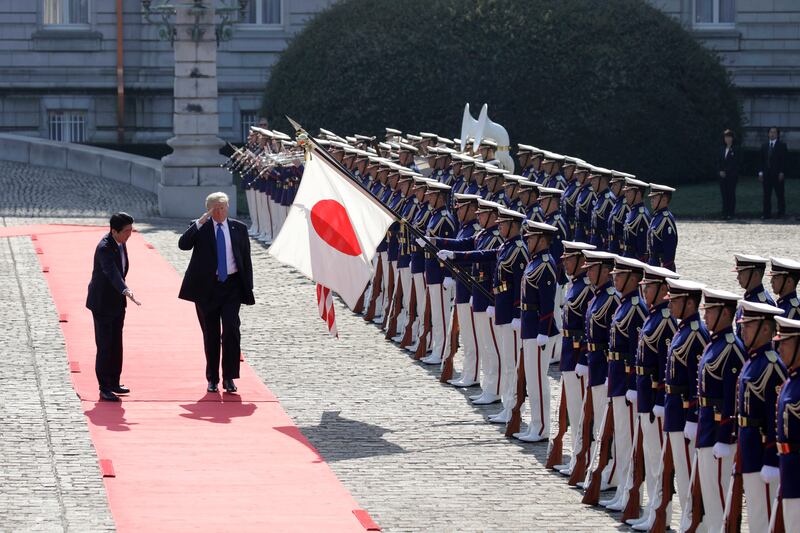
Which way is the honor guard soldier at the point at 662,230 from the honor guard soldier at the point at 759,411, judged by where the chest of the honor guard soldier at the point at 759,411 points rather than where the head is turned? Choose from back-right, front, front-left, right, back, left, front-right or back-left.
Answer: back-right

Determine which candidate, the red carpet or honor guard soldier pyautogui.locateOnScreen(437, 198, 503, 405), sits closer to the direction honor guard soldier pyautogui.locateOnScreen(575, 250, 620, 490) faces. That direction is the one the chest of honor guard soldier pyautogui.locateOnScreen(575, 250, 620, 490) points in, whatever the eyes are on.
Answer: the red carpet

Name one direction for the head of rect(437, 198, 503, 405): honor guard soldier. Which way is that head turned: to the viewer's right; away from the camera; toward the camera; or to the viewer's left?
to the viewer's left

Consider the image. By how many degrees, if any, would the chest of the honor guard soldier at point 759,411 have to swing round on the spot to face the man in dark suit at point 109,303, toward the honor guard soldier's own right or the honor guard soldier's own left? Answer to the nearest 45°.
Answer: approximately 90° to the honor guard soldier's own right

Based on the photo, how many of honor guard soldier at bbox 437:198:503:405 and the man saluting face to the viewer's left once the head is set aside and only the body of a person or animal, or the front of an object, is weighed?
1

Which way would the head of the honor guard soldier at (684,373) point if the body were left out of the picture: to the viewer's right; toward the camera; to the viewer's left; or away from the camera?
to the viewer's left

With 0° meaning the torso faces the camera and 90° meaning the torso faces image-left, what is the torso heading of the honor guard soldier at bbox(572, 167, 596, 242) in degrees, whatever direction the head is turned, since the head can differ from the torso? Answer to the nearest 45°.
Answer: approximately 45°

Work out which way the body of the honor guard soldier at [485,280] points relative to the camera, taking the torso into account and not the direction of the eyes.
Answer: to the viewer's left

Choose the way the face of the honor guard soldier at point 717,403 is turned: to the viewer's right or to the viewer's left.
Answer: to the viewer's left

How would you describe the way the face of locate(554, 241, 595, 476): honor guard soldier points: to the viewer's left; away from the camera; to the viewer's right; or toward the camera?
to the viewer's left

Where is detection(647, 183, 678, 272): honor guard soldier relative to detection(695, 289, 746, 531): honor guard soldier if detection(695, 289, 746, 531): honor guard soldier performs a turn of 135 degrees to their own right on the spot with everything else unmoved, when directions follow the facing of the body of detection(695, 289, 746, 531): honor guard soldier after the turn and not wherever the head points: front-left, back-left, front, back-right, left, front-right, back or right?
front

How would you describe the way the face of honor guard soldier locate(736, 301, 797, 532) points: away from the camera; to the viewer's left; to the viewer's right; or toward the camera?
to the viewer's left

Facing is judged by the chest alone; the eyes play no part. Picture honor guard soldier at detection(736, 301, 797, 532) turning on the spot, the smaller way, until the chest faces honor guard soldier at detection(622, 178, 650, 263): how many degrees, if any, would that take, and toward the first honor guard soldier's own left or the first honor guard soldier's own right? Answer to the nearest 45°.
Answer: approximately 135° to the first honor guard soldier's own right

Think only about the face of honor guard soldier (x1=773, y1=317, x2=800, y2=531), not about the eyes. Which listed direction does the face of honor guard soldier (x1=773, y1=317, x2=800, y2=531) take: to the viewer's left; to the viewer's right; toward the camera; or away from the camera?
to the viewer's left

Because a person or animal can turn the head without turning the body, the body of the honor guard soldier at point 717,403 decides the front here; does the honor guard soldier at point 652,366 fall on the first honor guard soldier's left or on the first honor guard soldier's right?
on the first honor guard soldier's right

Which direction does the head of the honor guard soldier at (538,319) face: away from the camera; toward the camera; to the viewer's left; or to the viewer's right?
to the viewer's left
